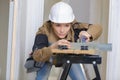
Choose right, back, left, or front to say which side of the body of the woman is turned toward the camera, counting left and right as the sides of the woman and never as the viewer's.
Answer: front
